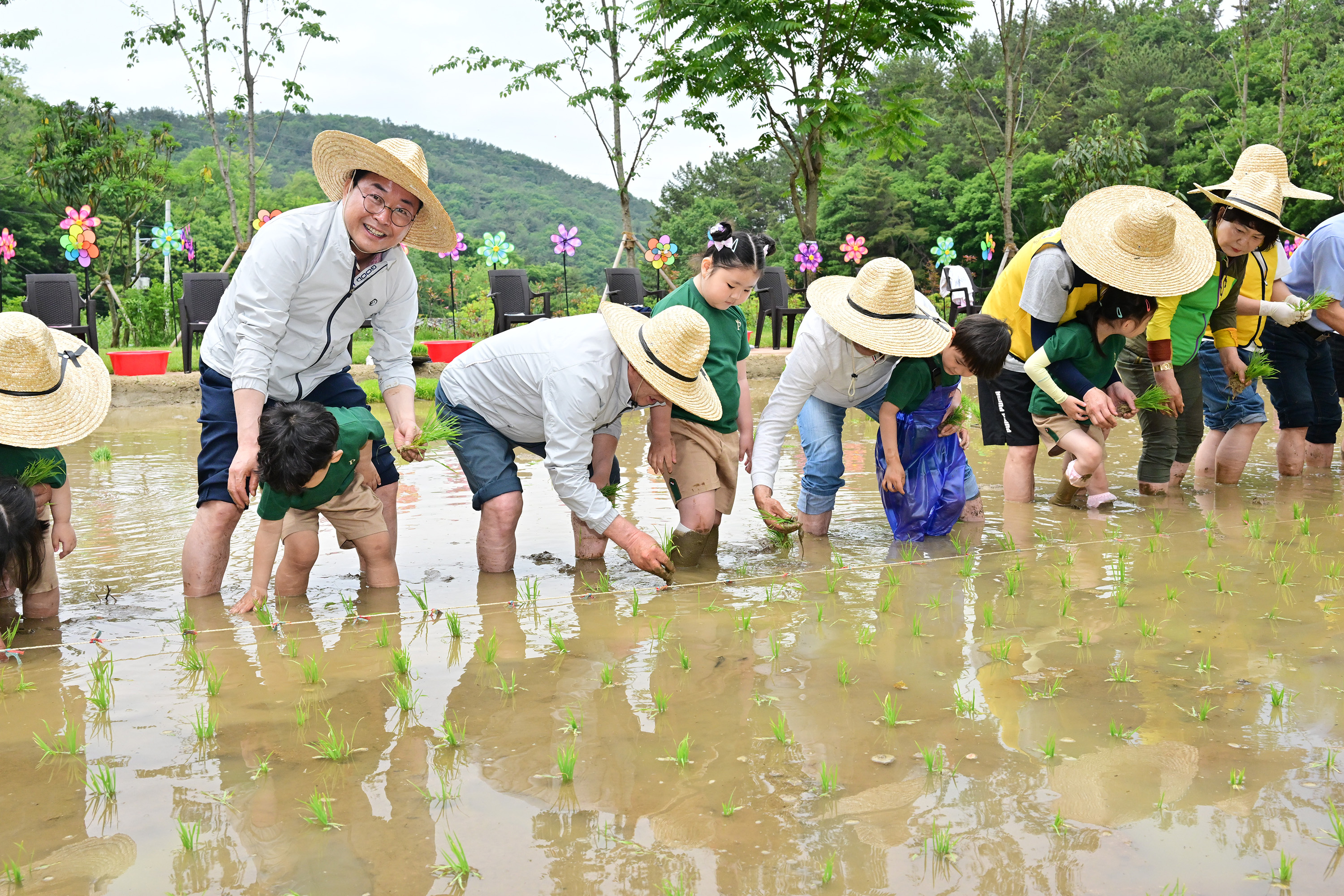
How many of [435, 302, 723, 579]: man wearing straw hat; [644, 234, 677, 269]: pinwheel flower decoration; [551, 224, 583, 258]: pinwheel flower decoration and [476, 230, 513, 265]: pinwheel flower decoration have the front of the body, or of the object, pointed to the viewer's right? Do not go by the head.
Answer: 1

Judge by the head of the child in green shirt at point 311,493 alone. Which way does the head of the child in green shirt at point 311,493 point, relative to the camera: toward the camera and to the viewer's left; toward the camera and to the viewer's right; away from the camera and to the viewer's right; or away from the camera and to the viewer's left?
toward the camera and to the viewer's left

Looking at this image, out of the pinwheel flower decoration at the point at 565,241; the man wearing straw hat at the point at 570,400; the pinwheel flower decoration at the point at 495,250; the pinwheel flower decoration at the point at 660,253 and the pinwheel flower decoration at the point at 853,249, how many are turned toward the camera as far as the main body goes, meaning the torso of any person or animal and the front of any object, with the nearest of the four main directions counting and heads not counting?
4

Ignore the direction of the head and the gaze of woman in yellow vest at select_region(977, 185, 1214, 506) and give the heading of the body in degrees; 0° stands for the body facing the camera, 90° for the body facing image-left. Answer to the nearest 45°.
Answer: approximately 315°

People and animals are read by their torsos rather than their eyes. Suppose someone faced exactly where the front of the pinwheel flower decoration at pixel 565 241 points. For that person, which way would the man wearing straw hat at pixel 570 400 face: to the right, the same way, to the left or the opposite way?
to the left

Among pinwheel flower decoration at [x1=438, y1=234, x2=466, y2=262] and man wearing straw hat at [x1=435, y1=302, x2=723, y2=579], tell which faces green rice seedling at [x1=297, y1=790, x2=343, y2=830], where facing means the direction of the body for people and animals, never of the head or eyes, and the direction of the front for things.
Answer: the pinwheel flower decoration
